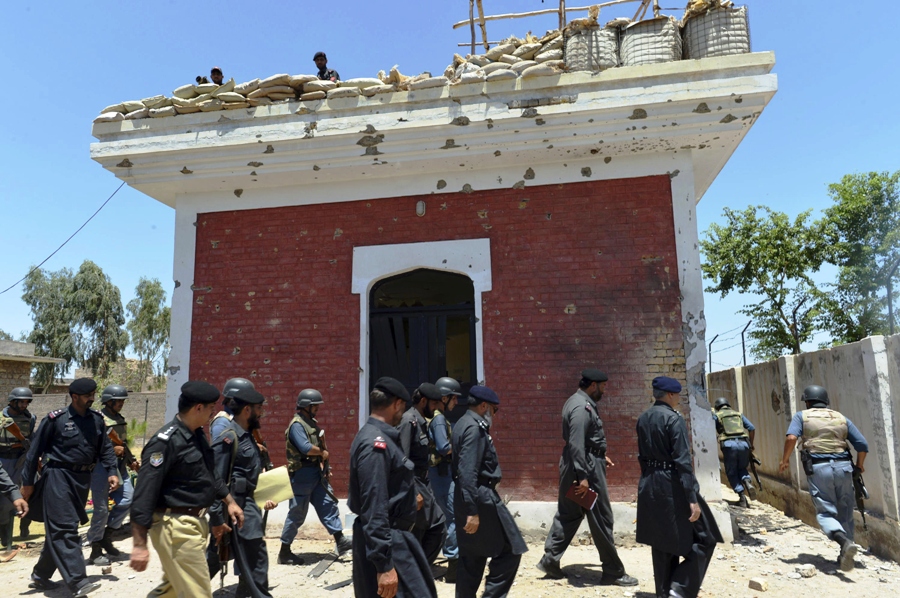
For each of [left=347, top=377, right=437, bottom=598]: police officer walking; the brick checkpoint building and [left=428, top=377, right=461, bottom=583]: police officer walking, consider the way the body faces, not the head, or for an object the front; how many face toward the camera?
1

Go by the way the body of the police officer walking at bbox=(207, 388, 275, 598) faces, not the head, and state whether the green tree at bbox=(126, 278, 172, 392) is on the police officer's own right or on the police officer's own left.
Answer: on the police officer's own left

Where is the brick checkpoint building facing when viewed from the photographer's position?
facing the viewer
